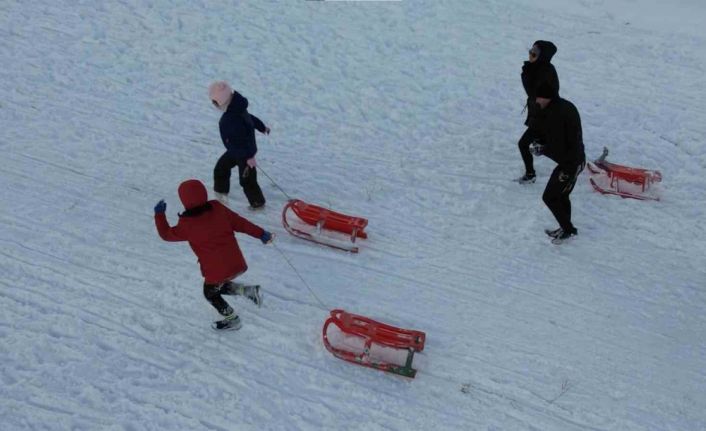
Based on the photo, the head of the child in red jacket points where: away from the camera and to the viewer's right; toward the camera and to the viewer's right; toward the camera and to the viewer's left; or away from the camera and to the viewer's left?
away from the camera and to the viewer's left

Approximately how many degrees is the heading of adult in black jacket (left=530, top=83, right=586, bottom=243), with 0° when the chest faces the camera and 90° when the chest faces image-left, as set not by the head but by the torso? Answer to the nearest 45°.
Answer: approximately 90°

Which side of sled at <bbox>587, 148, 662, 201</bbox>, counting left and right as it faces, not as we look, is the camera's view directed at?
left

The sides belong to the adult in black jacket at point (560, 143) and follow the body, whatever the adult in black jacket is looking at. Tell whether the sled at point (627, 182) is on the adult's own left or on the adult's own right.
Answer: on the adult's own right

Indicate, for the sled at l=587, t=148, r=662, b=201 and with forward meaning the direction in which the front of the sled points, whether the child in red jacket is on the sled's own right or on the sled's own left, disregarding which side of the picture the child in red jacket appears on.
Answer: on the sled's own left

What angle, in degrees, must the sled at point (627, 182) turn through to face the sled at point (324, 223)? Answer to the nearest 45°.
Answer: approximately 45° to its left

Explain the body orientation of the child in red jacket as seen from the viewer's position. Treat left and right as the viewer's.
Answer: facing away from the viewer and to the left of the viewer

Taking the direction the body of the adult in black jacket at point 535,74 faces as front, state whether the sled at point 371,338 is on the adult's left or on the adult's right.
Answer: on the adult's left
